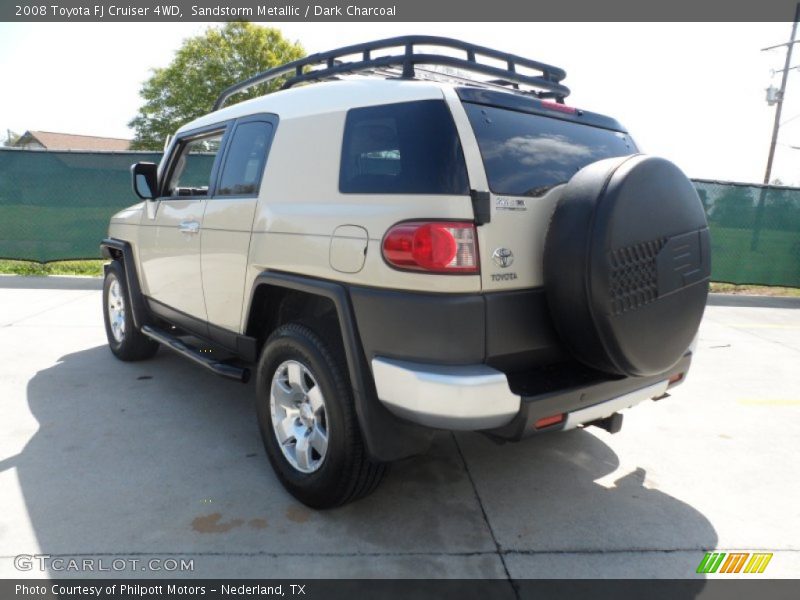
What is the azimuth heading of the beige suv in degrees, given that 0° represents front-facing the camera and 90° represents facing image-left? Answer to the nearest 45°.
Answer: approximately 135°

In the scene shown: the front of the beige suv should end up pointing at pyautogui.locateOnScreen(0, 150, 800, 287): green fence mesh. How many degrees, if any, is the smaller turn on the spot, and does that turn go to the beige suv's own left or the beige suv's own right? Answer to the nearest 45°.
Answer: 0° — it already faces it

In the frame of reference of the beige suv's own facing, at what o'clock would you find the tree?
The tree is roughly at 1 o'clock from the beige suv.
